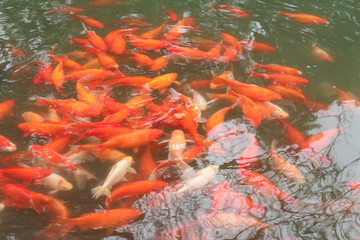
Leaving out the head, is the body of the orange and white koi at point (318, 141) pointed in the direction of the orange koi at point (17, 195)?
yes

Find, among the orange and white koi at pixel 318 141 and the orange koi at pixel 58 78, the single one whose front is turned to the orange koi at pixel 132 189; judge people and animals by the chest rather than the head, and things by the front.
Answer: the orange and white koi at pixel 318 141

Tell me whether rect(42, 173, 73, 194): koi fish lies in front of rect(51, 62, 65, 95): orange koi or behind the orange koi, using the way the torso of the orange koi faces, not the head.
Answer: behind

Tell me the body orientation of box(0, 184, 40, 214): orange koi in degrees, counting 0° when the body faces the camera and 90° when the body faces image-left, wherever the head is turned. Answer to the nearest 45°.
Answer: approximately 135°

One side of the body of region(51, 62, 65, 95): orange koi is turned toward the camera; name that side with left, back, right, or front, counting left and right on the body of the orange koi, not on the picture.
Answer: back

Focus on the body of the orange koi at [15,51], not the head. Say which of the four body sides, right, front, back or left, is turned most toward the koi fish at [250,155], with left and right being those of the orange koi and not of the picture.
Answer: front
